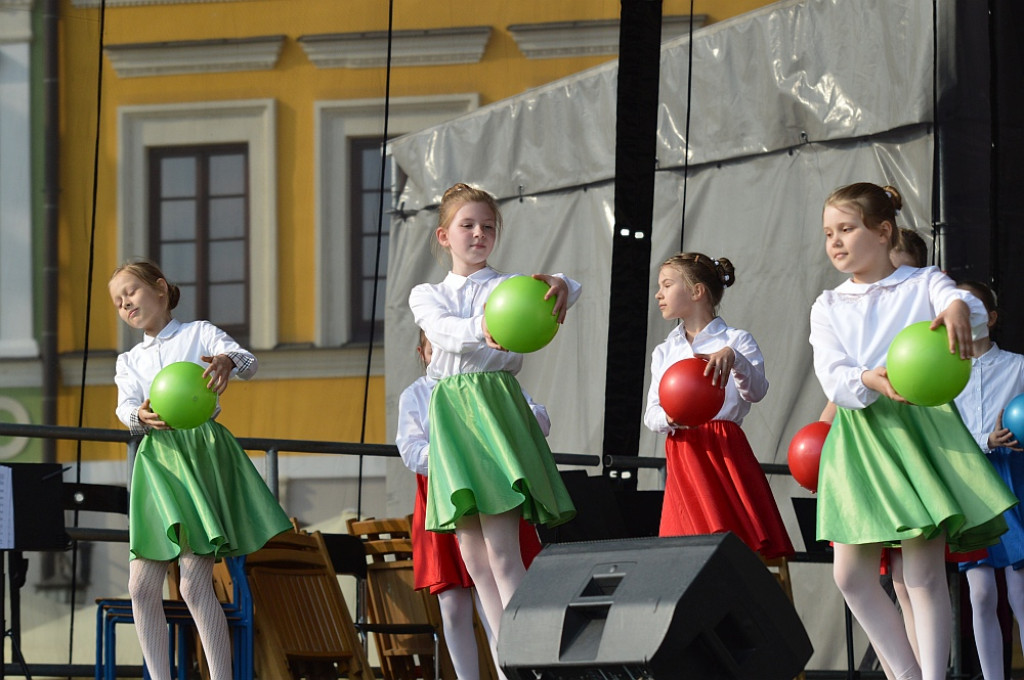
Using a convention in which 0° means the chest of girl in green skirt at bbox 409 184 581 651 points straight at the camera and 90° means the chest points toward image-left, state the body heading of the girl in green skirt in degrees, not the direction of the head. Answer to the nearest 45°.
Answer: approximately 315°

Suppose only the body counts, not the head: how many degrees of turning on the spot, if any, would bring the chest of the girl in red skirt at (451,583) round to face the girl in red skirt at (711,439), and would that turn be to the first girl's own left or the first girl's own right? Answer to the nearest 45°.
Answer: approximately 90° to the first girl's own left

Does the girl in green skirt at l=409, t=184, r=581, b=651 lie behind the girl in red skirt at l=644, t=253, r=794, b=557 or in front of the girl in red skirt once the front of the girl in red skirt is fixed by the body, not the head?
in front

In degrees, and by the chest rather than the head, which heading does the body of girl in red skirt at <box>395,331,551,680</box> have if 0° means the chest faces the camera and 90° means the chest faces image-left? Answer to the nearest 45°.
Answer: approximately 0°

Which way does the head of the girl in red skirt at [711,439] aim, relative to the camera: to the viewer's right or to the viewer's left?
to the viewer's left

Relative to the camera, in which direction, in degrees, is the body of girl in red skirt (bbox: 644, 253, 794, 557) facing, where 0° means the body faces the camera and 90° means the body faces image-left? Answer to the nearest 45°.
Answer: approximately 45°

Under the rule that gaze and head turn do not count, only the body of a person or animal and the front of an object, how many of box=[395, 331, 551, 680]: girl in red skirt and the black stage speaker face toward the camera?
1

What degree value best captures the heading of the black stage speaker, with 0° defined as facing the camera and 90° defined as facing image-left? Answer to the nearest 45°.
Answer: approximately 225°
